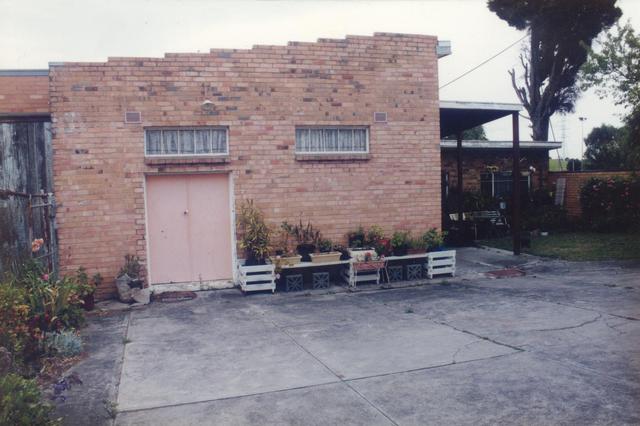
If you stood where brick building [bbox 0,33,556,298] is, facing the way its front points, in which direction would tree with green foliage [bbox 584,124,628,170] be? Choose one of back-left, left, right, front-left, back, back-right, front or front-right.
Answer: back-left

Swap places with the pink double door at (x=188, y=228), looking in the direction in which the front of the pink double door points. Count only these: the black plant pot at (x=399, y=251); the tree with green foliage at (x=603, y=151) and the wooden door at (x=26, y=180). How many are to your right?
1

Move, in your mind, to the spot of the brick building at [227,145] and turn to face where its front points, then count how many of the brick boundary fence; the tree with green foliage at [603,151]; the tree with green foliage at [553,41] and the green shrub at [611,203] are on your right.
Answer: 0

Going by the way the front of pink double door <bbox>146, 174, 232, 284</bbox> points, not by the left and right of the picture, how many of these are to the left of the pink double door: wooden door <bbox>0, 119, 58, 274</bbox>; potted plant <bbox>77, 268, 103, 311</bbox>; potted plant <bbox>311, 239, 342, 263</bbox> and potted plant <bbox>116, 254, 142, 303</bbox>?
1

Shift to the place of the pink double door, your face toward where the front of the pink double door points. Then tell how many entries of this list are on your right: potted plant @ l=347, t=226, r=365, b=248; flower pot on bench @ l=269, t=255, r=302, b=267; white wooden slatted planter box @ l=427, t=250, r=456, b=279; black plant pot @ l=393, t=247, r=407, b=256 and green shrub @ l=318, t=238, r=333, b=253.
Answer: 0

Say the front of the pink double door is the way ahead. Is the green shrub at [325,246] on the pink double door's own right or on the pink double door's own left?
on the pink double door's own left

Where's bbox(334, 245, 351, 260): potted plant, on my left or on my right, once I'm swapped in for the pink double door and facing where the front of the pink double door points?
on my left

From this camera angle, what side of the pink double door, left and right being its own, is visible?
front

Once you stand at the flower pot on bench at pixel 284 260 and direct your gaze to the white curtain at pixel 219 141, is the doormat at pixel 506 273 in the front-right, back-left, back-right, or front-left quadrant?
back-right

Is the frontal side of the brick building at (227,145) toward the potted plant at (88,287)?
no

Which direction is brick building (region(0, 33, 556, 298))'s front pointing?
toward the camera

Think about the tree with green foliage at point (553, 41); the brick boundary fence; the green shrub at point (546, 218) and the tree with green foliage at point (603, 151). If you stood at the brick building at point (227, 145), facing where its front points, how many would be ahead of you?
0

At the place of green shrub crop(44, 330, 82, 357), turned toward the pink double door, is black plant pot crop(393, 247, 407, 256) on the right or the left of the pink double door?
right

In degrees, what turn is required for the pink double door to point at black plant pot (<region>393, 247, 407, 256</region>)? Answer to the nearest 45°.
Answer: approximately 90° to its left

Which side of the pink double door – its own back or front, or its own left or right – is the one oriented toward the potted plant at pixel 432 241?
left

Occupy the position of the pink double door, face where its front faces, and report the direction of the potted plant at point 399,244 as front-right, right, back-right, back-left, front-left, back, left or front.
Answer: left
